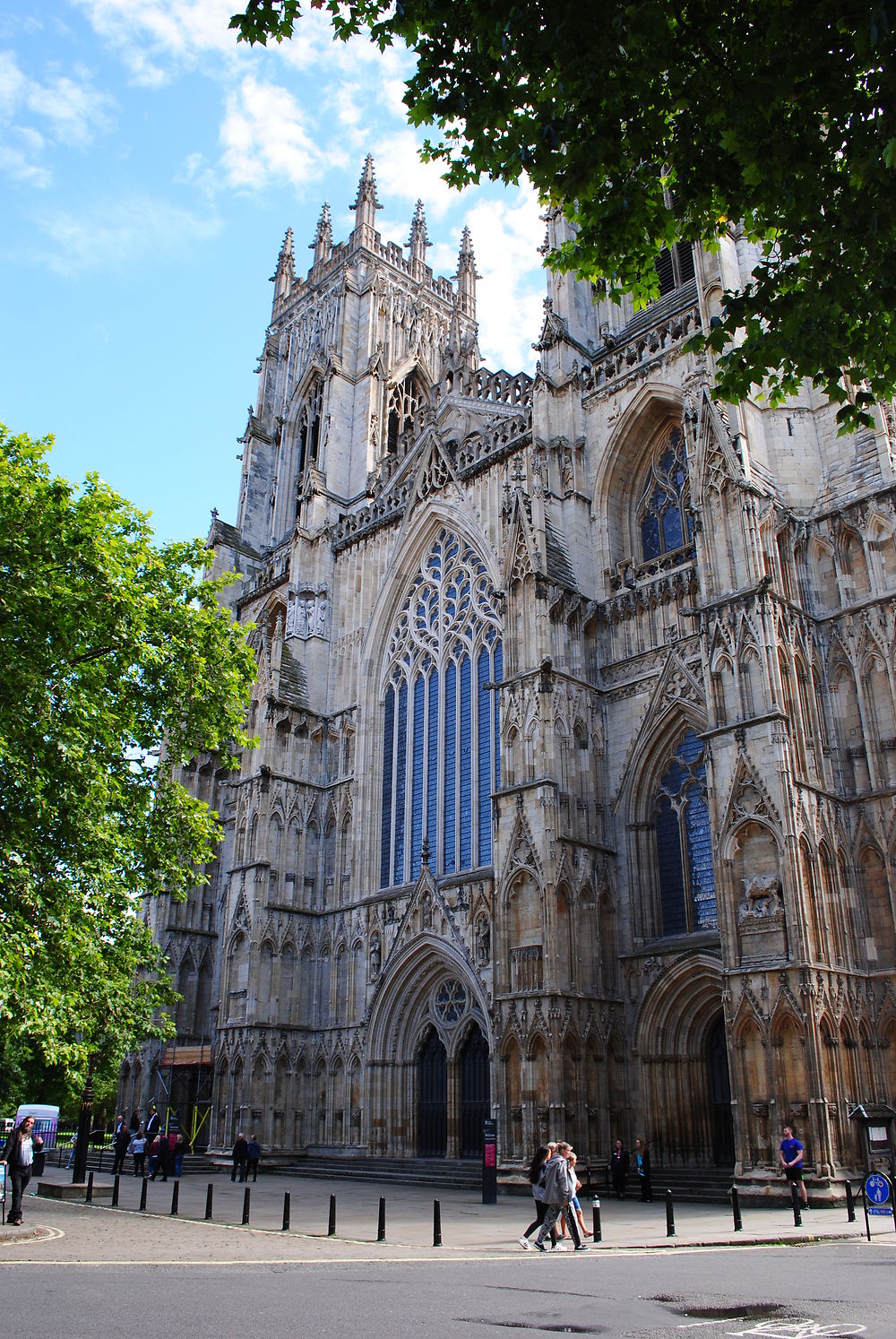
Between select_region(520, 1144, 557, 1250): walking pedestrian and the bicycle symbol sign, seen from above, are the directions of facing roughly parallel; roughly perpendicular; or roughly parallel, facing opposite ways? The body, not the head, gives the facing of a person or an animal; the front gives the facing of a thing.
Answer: roughly perpendicular

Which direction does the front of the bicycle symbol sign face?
toward the camera

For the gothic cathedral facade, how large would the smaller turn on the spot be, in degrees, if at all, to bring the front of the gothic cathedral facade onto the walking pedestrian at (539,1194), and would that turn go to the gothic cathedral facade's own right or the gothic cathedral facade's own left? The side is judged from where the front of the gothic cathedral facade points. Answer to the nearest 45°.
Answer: approximately 45° to the gothic cathedral facade's own left
